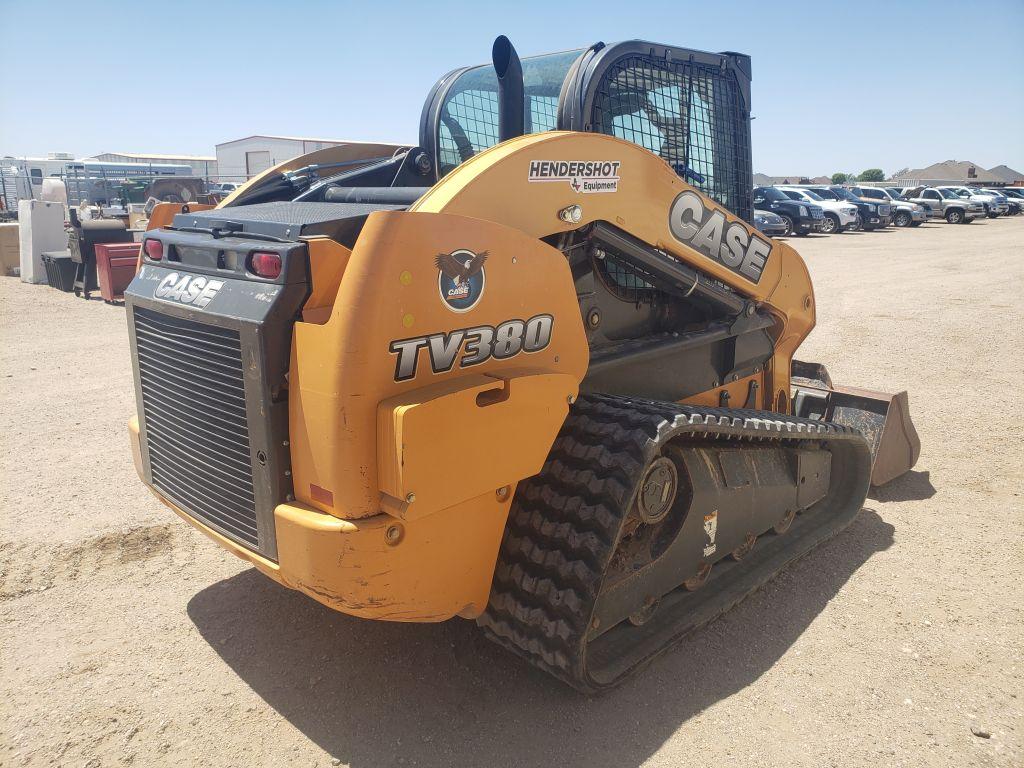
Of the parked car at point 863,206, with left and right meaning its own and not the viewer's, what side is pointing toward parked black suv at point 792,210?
right

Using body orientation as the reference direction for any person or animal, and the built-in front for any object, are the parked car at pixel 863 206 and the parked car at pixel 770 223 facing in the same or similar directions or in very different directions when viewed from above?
same or similar directions

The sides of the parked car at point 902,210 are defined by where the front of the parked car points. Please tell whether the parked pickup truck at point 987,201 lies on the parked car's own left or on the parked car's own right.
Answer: on the parked car's own left

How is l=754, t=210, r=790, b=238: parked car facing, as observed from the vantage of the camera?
facing the viewer and to the right of the viewer

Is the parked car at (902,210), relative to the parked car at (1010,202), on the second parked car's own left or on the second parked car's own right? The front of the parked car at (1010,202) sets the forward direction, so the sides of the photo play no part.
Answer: on the second parked car's own right

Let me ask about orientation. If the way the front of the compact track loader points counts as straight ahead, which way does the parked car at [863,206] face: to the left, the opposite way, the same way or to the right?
to the right

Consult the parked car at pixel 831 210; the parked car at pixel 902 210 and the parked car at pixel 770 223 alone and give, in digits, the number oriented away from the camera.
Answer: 0

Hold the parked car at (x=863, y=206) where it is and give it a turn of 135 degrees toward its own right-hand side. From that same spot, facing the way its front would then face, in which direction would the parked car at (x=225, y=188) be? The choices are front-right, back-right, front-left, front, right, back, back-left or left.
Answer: front

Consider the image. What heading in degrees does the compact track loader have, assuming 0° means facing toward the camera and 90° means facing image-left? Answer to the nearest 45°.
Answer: approximately 225°

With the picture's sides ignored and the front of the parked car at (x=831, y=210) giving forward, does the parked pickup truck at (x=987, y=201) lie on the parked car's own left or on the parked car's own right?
on the parked car's own left
